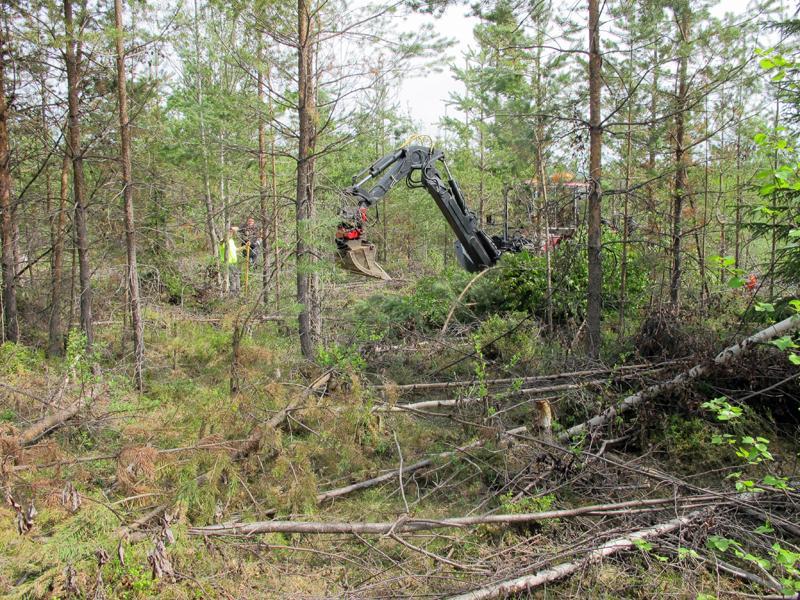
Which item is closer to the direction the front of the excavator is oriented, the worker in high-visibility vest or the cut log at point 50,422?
the worker in high-visibility vest

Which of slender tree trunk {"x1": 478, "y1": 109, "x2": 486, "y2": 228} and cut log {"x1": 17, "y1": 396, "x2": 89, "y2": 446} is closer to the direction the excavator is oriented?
the cut log

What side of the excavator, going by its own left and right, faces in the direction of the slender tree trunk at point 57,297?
front

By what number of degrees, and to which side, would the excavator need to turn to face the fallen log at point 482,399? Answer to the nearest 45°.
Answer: approximately 90° to its left

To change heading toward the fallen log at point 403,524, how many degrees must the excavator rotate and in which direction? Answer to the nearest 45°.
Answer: approximately 90° to its left

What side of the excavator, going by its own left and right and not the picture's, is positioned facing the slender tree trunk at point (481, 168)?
right

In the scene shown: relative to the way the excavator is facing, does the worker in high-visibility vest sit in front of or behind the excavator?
in front

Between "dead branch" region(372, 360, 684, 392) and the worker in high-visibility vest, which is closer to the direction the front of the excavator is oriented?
the worker in high-visibility vest

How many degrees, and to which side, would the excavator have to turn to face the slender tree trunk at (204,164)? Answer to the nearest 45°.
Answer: approximately 45° to its right

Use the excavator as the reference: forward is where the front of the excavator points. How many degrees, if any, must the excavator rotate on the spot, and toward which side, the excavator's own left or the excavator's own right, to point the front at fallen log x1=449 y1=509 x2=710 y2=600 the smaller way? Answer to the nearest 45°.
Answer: approximately 90° to the excavator's own left

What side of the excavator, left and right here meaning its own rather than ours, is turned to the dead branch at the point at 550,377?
left

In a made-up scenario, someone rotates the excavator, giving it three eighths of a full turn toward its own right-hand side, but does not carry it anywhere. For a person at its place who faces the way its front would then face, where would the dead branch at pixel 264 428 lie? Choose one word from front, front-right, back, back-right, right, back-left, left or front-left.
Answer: back-right

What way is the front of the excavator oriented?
to the viewer's left

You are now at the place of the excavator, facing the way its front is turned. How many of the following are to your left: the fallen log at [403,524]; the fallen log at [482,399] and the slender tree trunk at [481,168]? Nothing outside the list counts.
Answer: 2
